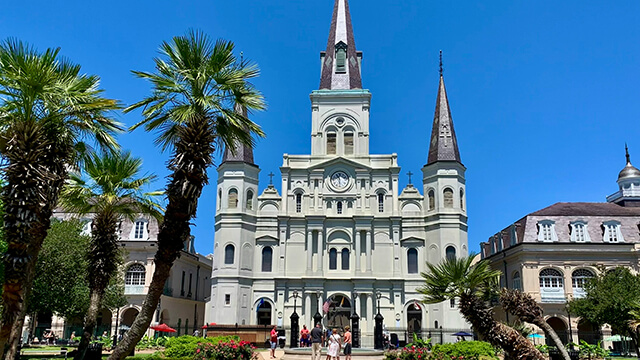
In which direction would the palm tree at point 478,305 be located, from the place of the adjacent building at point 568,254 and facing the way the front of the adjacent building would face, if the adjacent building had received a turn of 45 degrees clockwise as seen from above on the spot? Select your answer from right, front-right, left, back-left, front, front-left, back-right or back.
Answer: front-left

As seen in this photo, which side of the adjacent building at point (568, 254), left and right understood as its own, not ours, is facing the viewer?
front

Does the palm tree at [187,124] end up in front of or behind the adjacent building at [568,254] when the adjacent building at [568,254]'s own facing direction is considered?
in front

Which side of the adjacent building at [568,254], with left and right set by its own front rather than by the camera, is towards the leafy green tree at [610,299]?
front

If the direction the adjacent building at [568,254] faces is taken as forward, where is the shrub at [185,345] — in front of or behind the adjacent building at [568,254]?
in front

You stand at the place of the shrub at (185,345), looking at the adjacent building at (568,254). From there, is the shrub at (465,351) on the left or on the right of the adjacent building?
right

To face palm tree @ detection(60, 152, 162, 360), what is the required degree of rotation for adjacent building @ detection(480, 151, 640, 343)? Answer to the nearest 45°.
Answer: approximately 45° to its right

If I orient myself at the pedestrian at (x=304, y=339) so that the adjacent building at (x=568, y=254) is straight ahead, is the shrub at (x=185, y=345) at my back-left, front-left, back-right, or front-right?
back-right

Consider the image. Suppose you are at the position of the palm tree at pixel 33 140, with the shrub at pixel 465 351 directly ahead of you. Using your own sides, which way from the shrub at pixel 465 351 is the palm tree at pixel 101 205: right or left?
left

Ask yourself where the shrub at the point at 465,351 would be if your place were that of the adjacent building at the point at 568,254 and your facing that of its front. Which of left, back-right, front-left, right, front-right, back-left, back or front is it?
front

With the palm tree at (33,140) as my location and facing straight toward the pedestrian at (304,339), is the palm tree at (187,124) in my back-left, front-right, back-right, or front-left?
front-right

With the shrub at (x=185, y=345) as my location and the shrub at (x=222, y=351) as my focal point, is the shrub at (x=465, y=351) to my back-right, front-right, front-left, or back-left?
front-left

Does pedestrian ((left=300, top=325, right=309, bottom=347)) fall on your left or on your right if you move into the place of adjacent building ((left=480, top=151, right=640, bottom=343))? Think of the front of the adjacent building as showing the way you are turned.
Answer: on your right

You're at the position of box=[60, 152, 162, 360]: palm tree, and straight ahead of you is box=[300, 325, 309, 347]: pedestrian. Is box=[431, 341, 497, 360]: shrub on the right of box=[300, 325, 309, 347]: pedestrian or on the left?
right
